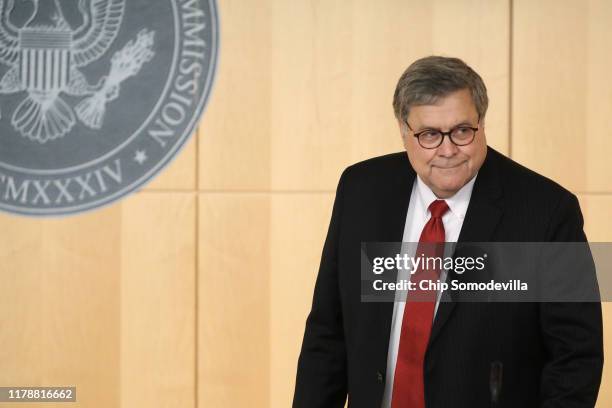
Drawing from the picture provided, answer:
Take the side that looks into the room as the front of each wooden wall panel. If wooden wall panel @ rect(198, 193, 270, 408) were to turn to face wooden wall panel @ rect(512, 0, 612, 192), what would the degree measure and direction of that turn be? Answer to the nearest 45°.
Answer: approximately 90° to its left

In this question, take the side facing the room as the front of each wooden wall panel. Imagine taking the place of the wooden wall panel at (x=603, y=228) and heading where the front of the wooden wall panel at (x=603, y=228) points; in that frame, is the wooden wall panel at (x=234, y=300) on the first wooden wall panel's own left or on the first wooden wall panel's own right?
on the first wooden wall panel's own right

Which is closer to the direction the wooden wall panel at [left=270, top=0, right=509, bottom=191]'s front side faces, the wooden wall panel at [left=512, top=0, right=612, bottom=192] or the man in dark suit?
the man in dark suit

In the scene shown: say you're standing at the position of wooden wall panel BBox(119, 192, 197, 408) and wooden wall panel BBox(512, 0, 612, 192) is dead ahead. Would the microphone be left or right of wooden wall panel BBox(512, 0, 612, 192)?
right

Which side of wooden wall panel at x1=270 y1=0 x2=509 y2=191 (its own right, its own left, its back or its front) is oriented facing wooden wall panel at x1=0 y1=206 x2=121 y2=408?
right

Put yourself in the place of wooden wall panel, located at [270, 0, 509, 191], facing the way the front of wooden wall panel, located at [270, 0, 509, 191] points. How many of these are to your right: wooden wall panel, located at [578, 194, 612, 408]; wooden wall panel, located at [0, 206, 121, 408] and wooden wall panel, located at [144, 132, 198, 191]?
2

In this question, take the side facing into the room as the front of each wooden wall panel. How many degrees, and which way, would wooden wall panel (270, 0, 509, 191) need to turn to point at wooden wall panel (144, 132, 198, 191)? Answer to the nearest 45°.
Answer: approximately 90° to its right
